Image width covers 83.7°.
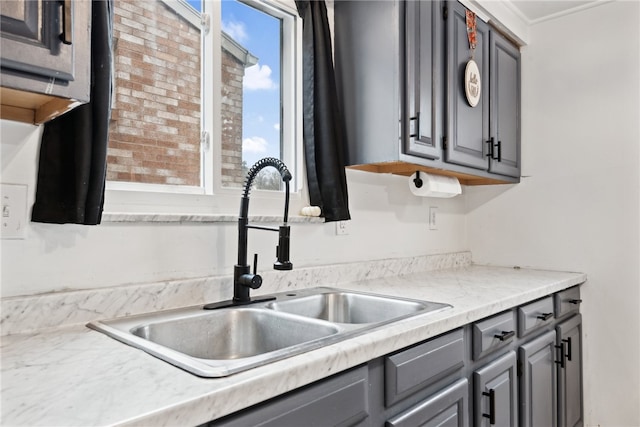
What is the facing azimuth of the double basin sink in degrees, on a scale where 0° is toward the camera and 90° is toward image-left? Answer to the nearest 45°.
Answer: approximately 315°

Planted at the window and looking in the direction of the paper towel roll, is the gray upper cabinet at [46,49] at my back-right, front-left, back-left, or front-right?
back-right

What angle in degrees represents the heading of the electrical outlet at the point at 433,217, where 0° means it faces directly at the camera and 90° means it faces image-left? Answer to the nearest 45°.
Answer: approximately 315°

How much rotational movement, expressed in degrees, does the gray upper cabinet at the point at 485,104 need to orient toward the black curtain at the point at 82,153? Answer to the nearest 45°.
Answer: approximately 90° to its right

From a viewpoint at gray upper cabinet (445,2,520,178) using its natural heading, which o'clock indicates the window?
The window is roughly at 3 o'clock from the gray upper cabinet.

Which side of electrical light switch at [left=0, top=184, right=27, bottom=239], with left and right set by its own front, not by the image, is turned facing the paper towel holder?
left

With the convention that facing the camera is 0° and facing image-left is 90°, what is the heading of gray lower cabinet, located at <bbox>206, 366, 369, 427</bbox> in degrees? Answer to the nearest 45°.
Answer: approximately 315°

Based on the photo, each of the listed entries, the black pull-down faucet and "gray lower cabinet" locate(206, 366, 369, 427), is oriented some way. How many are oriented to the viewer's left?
0
